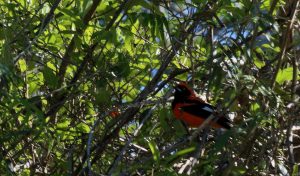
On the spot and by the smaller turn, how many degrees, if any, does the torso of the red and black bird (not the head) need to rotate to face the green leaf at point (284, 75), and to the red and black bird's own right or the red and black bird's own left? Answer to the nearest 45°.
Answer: approximately 135° to the red and black bird's own left

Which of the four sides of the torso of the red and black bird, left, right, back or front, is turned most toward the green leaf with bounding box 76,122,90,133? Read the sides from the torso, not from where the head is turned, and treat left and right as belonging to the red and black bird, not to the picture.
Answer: front

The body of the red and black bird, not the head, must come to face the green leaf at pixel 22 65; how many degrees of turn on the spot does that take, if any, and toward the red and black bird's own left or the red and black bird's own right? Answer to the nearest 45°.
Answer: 0° — it already faces it

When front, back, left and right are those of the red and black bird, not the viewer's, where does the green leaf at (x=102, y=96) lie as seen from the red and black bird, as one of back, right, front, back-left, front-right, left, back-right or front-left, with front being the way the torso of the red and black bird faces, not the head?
front-left

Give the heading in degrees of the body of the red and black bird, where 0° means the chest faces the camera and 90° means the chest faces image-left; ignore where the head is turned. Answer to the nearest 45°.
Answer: approximately 90°

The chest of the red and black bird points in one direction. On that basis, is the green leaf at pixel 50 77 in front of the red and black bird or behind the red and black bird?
in front
